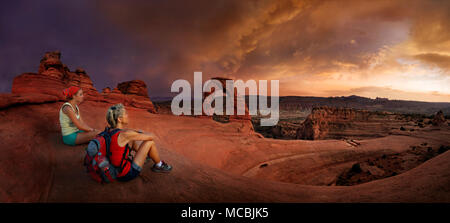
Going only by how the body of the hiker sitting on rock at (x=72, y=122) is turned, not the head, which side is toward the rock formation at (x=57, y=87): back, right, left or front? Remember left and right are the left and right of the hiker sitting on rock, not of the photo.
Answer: left

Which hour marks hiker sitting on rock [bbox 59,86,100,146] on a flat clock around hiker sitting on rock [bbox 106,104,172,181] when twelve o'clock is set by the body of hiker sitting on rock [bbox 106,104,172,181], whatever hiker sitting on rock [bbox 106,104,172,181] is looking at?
hiker sitting on rock [bbox 59,86,100,146] is roughly at 8 o'clock from hiker sitting on rock [bbox 106,104,172,181].

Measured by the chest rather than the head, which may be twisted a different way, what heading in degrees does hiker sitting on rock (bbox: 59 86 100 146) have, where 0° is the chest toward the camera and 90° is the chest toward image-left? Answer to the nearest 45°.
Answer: approximately 270°

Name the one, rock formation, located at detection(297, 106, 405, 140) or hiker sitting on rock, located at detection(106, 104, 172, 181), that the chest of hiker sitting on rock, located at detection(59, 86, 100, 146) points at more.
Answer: the rock formation

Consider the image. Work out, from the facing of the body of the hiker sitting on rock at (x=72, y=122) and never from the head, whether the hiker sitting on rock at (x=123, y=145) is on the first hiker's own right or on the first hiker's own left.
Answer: on the first hiker's own right

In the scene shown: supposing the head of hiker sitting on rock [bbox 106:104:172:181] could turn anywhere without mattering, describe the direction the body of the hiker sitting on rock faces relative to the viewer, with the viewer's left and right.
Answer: facing to the right of the viewer

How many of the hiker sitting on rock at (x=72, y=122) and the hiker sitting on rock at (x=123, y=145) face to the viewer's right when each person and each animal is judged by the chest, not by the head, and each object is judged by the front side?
2

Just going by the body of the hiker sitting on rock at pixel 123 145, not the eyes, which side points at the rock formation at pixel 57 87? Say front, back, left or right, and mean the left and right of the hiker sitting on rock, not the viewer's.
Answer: left
